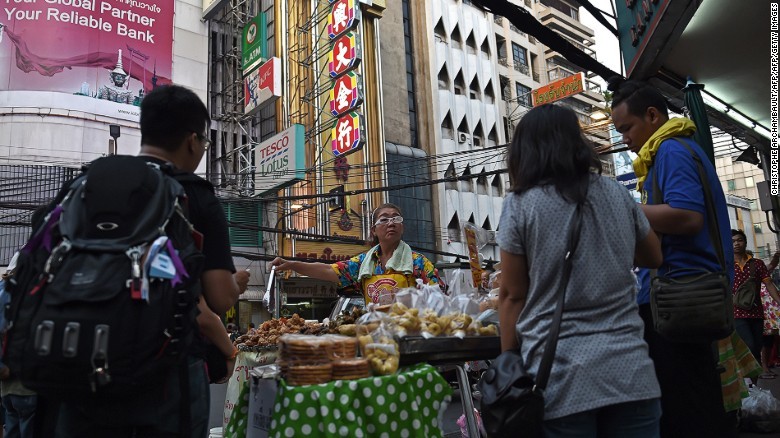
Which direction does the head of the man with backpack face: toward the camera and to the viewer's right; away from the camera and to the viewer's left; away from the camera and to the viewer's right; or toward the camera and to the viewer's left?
away from the camera and to the viewer's right

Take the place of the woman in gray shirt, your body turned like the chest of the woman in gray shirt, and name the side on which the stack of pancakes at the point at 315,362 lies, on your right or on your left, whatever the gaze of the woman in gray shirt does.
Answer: on your left

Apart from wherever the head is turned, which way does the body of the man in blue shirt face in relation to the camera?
to the viewer's left

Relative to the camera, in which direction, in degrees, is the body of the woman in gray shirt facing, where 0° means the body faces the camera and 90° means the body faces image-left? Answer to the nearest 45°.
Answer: approximately 180°

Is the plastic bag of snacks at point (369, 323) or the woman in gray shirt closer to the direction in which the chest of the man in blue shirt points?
the plastic bag of snacks

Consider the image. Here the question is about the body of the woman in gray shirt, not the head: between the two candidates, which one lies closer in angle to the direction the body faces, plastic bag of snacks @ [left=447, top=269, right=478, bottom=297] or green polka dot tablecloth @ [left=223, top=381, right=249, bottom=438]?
the plastic bag of snacks

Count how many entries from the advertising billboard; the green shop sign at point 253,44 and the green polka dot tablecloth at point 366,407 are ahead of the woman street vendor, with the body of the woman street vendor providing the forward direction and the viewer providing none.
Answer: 1

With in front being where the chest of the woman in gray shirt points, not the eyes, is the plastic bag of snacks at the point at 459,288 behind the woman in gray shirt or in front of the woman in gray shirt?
in front

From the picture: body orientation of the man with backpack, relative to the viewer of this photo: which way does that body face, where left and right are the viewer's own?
facing away from the viewer and to the right of the viewer

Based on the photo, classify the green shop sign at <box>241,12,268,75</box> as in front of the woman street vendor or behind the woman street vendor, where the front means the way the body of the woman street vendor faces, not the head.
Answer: behind

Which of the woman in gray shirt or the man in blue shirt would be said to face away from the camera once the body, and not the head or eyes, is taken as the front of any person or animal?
the woman in gray shirt

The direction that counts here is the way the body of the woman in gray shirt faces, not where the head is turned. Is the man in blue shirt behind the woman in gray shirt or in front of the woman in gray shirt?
in front

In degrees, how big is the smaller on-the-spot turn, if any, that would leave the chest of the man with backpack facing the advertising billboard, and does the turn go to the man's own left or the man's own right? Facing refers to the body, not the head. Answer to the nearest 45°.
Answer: approximately 45° to the man's own left
